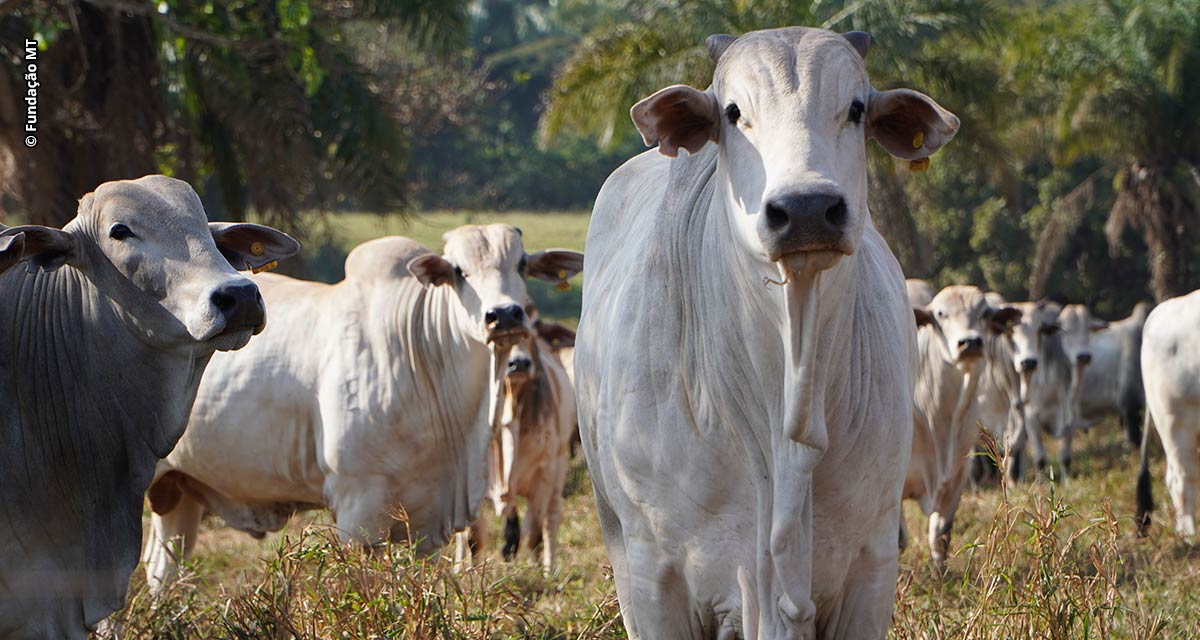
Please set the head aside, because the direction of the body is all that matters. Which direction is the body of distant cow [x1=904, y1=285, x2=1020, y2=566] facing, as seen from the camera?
toward the camera

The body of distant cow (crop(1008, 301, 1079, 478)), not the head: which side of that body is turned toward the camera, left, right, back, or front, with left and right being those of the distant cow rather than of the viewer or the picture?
front

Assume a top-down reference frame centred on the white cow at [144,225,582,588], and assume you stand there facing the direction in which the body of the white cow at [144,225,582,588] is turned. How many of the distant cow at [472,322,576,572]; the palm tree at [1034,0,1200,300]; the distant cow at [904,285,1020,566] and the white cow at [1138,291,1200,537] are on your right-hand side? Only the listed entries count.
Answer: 0

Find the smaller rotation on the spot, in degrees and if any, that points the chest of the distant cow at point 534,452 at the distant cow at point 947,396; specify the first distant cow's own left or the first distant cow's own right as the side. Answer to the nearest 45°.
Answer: approximately 90° to the first distant cow's own left

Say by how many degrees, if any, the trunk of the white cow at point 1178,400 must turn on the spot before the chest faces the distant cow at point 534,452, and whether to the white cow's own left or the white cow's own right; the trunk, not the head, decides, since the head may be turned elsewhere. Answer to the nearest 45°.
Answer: approximately 135° to the white cow's own right

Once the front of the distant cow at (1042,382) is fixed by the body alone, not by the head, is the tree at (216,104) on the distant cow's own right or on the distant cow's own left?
on the distant cow's own right

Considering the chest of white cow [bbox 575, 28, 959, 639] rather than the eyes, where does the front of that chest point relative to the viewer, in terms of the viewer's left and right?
facing the viewer

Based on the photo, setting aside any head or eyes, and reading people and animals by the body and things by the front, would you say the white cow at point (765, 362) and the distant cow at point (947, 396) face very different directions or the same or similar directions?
same or similar directions

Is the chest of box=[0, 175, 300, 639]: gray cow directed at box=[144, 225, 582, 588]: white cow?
no

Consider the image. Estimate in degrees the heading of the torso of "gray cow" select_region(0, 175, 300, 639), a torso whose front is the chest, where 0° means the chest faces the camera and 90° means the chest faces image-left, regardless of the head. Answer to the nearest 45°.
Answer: approximately 315°

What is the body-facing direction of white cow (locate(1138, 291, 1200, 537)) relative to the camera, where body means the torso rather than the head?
to the viewer's right

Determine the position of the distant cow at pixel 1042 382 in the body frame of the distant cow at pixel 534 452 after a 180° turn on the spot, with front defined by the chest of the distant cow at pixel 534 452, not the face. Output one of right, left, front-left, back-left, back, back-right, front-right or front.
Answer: front-right

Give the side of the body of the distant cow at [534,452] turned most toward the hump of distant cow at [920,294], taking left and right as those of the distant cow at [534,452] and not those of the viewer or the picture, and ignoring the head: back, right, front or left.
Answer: left

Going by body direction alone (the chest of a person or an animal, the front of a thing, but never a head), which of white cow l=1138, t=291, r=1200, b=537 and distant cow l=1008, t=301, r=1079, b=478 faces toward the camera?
the distant cow
